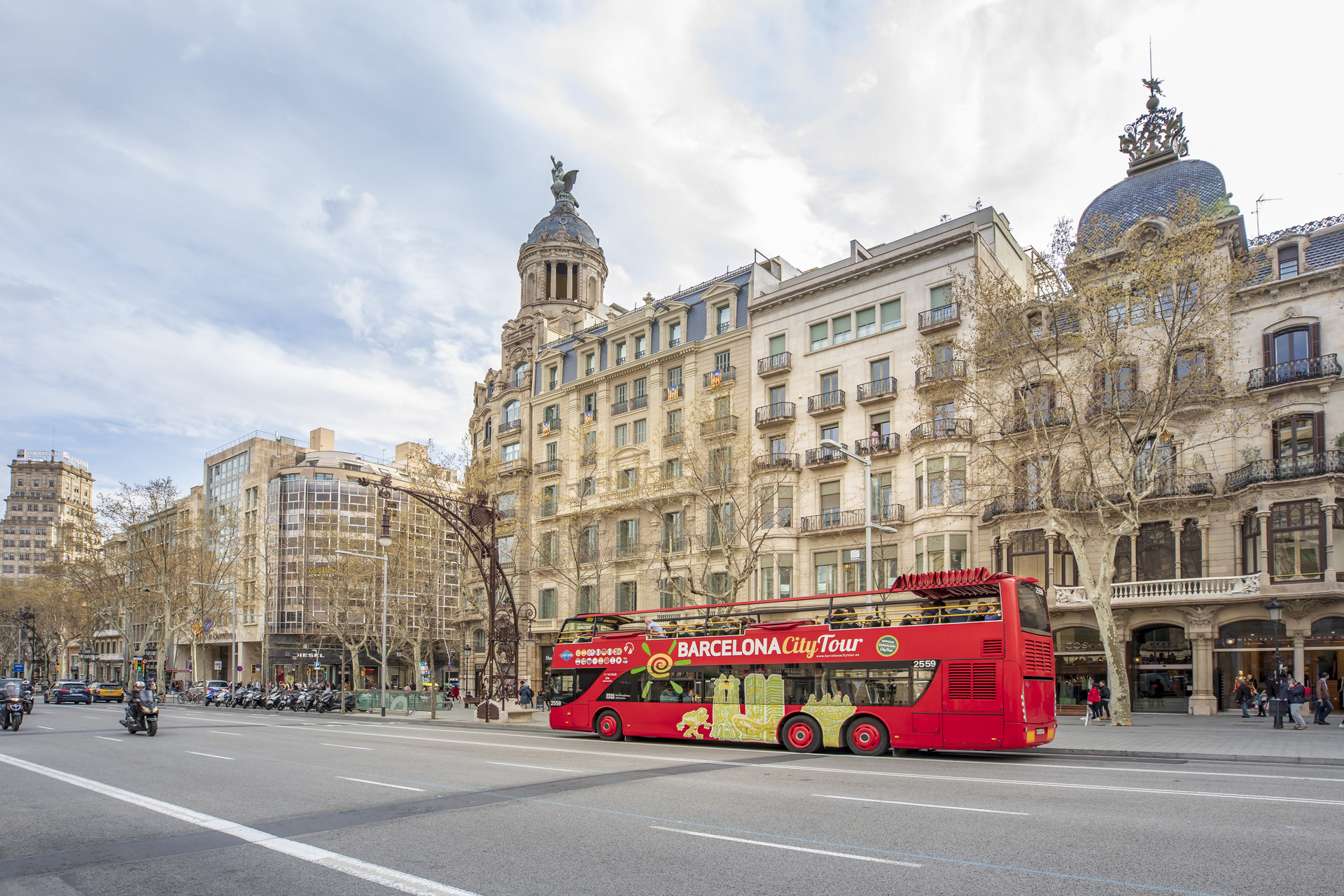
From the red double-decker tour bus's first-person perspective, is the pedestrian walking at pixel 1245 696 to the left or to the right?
on its right

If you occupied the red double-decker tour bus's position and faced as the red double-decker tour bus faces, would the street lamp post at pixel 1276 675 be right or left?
on its right

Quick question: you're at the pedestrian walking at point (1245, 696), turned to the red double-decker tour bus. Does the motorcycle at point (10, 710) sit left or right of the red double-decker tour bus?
right

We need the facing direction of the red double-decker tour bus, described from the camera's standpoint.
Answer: facing away from the viewer and to the left of the viewer

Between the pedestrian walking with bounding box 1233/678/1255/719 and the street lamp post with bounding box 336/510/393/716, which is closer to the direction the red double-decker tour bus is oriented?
the street lamp post
